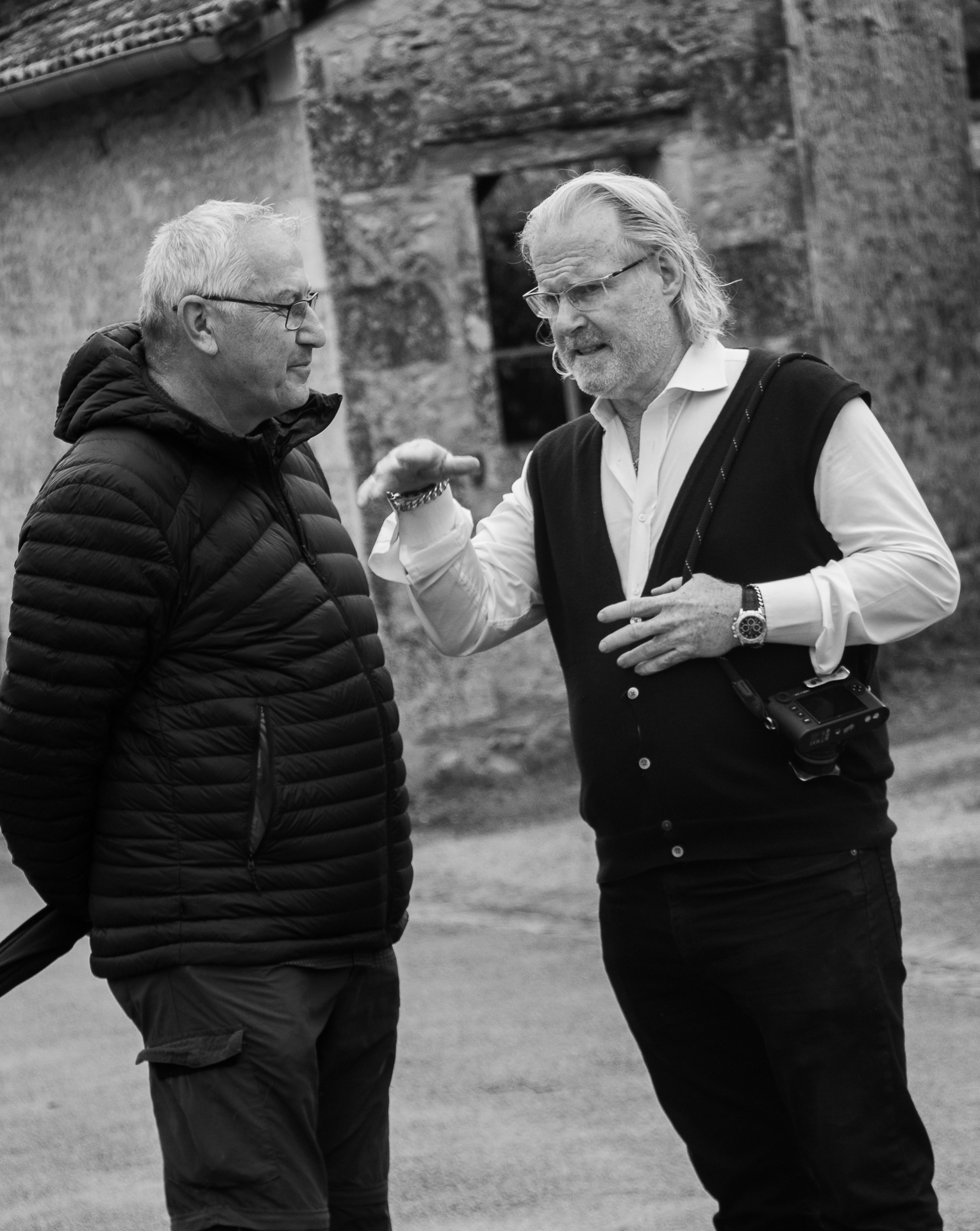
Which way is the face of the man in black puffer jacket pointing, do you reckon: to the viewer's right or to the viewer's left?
to the viewer's right

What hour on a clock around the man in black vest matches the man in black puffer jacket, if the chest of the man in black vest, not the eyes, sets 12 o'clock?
The man in black puffer jacket is roughly at 1 o'clock from the man in black vest.

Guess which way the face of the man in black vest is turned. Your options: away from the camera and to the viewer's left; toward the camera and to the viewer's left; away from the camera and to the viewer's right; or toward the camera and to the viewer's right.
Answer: toward the camera and to the viewer's left

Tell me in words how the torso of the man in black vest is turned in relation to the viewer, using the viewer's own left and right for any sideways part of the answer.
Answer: facing the viewer and to the left of the viewer

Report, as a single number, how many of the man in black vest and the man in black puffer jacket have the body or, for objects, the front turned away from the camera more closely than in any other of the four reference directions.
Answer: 0

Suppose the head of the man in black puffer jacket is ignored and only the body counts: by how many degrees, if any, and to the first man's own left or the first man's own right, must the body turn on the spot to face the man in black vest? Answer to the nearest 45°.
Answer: approximately 45° to the first man's own left

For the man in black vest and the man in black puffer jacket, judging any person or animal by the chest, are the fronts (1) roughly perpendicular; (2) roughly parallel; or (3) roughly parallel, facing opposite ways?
roughly perpendicular

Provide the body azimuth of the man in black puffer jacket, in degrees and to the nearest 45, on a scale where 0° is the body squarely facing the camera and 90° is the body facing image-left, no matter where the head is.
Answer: approximately 315°
